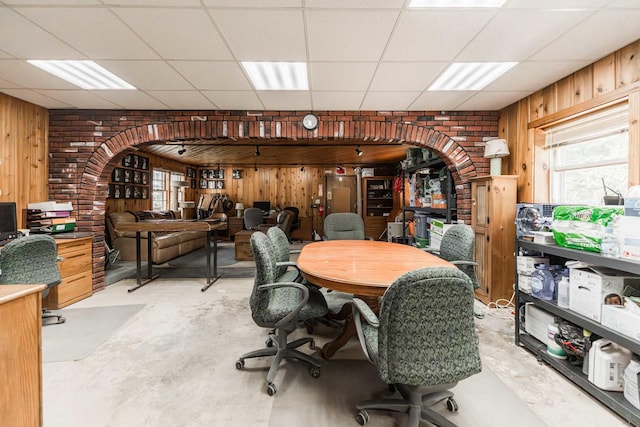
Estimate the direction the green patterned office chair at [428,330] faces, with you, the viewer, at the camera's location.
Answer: facing away from the viewer and to the left of the viewer

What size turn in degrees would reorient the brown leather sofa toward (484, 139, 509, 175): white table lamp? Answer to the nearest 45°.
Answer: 0° — it already faces it

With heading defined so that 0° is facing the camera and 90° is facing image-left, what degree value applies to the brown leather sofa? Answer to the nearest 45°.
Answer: approximately 315°

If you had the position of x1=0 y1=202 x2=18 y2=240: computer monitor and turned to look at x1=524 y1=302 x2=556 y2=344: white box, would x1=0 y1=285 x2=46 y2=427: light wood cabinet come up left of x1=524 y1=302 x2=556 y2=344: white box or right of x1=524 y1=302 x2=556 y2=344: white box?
right

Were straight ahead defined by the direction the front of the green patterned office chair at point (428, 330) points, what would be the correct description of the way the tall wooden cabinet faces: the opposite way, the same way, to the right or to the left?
to the left

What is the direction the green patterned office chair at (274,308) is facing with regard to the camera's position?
facing to the right of the viewer

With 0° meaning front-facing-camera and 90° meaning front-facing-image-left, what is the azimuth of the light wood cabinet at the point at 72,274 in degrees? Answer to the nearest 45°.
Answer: approximately 315°

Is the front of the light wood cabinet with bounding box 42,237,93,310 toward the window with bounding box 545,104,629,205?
yes

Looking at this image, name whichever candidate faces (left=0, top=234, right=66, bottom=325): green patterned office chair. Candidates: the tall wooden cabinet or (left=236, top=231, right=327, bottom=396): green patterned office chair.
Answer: the tall wooden cabinet
